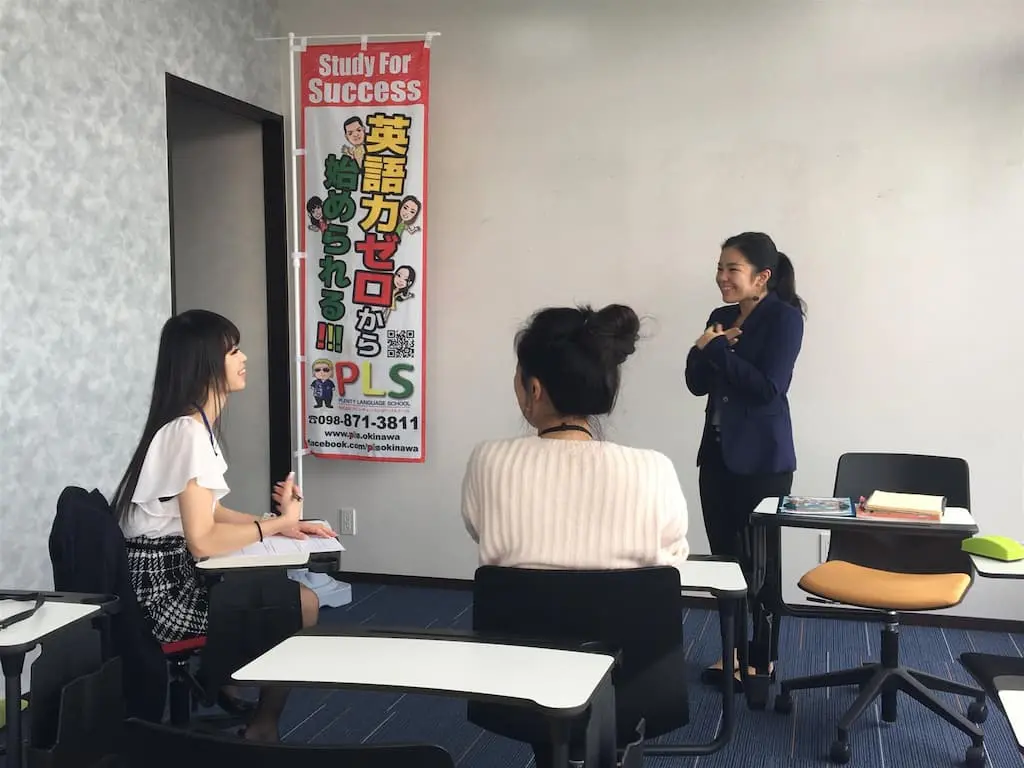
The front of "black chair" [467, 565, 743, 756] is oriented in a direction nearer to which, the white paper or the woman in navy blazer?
the woman in navy blazer

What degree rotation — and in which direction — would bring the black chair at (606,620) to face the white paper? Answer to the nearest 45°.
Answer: approximately 45° to its left

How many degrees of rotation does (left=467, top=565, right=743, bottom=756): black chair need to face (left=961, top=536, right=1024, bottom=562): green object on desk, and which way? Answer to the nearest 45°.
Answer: approximately 45° to its right

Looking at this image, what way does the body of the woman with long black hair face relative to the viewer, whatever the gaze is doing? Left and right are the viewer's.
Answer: facing to the right of the viewer

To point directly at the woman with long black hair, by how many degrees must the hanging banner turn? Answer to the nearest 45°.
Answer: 0° — it already faces them

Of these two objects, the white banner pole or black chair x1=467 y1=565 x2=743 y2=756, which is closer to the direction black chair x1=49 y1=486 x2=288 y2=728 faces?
the black chair

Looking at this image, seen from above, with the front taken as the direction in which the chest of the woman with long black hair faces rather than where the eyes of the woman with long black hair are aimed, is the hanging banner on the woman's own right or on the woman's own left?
on the woman's own left

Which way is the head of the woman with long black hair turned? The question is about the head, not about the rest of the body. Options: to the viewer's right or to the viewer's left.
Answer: to the viewer's right

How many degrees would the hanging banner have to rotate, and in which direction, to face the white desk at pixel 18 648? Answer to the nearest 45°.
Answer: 0° — it already faces it

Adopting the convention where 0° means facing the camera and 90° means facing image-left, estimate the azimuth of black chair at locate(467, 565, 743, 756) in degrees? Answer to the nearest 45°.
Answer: approximately 180°

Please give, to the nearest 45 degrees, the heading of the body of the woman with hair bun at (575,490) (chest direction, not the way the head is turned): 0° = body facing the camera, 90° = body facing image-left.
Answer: approximately 180°

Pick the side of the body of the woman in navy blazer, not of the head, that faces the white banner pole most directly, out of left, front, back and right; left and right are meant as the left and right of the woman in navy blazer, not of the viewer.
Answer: right
